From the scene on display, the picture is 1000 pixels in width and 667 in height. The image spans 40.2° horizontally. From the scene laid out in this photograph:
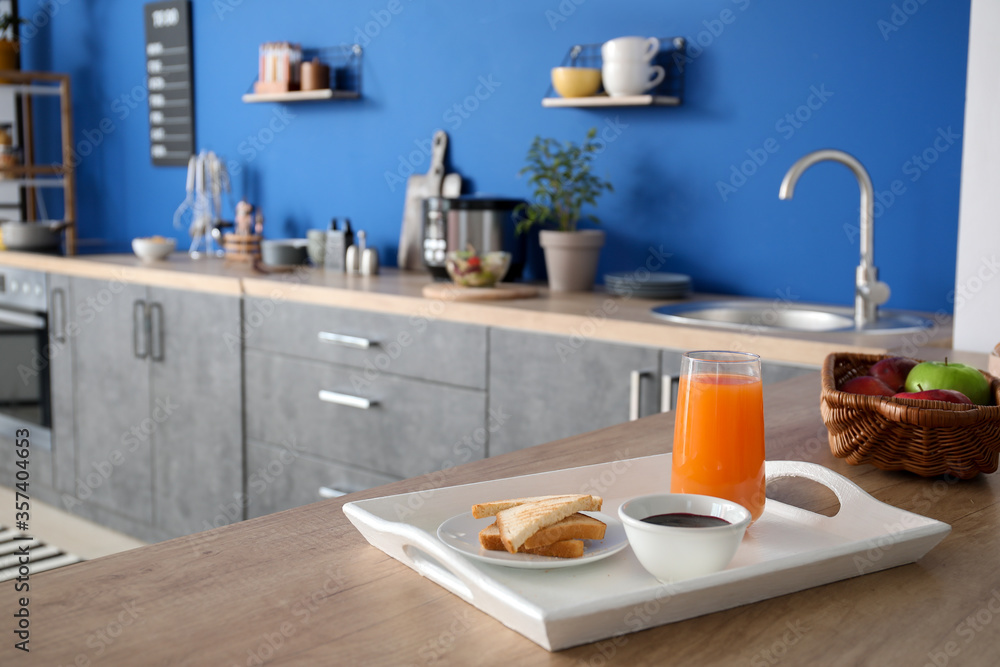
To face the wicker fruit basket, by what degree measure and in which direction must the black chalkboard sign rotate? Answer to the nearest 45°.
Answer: approximately 45° to its left

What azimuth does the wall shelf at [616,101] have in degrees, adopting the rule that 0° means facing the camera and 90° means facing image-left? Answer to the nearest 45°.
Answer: approximately 0°

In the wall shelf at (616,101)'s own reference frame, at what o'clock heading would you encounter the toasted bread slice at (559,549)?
The toasted bread slice is roughly at 12 o'clock from the wall shelf.

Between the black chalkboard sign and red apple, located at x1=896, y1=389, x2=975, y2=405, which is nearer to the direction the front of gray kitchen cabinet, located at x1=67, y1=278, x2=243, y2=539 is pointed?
the red apple

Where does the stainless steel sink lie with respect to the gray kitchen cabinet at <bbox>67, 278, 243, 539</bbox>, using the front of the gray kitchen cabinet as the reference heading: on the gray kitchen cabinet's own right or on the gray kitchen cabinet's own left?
on the gray kitchen cabinet's own left
